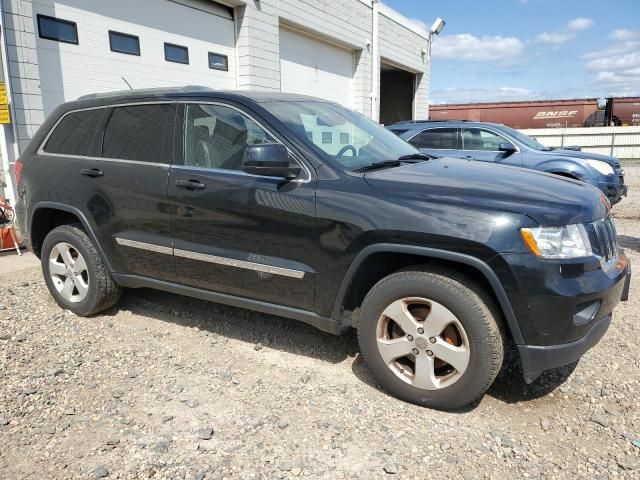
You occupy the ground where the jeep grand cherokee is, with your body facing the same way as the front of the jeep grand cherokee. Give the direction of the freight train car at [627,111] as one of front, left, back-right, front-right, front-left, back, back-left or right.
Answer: left

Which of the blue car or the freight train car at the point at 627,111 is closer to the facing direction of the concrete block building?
the blue car

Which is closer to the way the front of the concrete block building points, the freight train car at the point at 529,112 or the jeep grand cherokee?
the jeep grand cherokee

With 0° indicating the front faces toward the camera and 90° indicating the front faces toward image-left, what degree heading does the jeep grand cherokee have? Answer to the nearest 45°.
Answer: approximately 315°

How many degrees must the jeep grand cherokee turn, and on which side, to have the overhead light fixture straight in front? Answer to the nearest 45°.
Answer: approximately 135° to its left

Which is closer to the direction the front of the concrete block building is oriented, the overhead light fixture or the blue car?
the blue car

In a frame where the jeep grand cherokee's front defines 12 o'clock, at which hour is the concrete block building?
The concrete block building is roughly at 7 o'clock from the jeep grand cherokee.

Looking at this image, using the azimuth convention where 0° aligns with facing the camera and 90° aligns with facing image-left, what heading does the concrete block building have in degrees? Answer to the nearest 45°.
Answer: approximately 315°

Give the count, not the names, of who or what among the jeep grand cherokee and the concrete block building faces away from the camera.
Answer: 0

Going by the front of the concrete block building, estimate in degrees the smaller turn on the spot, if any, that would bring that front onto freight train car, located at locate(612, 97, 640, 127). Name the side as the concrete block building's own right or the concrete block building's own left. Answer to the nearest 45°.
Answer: approximately 90° to the concrete block building's own left

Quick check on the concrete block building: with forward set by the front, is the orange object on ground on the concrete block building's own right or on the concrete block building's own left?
on the concrete block building's own right

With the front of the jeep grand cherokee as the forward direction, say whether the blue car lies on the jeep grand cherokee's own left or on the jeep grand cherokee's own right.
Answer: on the jeep grand cherokee's own left
